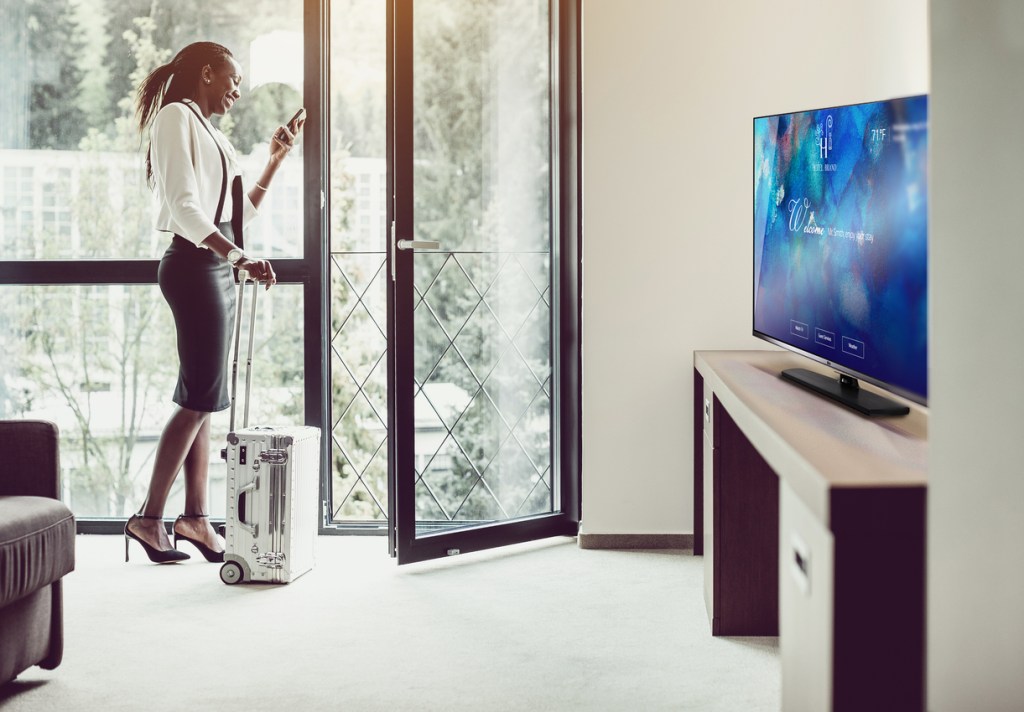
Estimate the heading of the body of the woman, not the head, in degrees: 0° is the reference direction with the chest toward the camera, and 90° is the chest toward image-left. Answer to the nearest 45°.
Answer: approximately 270°

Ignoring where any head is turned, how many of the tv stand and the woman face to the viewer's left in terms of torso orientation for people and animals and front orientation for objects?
1

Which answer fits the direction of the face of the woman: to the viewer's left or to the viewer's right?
to the viewer's right

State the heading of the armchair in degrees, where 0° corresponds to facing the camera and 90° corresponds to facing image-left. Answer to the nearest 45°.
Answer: approximately 315°

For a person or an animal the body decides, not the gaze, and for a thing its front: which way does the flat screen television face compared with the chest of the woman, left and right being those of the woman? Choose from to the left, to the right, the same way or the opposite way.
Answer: the opposite way

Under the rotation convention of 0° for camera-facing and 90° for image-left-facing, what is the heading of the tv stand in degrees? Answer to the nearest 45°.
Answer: approximately 90°
